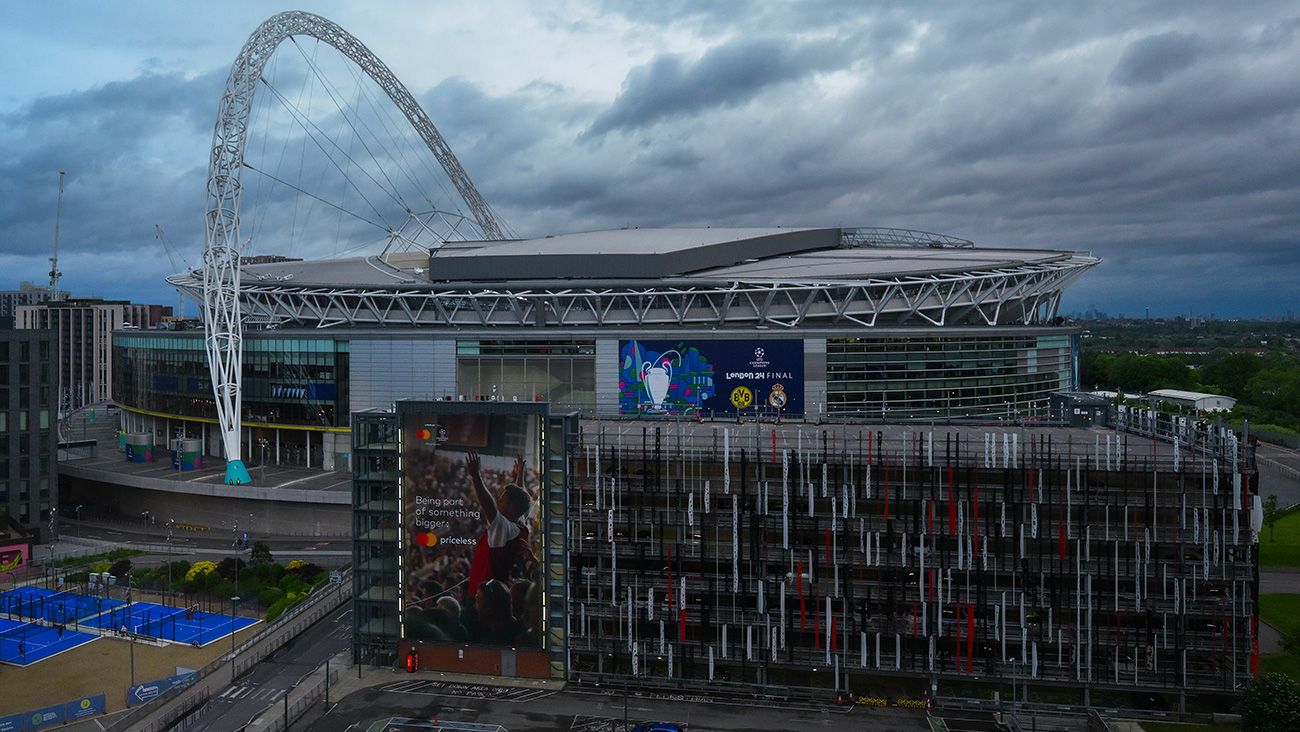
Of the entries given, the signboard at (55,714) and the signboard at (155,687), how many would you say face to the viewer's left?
0

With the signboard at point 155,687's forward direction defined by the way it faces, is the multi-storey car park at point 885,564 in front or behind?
in front

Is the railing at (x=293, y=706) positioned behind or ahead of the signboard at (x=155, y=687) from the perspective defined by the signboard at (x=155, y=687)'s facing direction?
ahead

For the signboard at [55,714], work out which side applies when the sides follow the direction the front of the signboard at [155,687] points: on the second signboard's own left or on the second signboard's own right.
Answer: on the second signboard's own right

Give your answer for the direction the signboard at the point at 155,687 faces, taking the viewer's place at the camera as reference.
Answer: facing the viewer and to the right of the viewer

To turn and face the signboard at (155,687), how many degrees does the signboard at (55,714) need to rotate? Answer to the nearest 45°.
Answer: approximately 45° to its left

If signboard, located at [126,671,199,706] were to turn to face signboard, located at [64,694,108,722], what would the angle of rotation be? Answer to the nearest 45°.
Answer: approximately 135° to its right

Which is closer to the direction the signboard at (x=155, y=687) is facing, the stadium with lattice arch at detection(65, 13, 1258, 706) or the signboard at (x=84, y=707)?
the stadium with lattice arch
